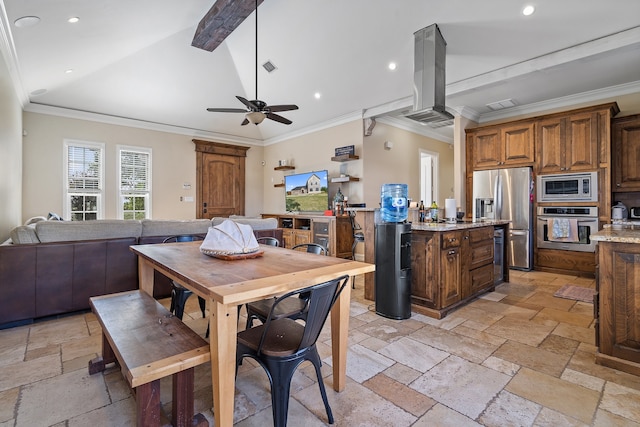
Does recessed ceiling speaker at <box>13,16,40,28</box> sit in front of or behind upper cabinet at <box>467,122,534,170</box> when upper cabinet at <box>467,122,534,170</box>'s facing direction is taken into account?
in front

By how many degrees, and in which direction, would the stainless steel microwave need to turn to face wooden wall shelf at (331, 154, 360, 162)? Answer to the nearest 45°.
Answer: approximately 90° to its right

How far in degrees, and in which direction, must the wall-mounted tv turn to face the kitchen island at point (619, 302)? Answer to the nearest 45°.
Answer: approximately 90° to its left

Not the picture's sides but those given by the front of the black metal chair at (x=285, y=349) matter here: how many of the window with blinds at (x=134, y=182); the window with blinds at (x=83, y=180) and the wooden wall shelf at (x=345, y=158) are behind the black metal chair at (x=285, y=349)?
0

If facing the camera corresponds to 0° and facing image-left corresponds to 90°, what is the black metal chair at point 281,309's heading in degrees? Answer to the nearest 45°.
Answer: approximately 45°

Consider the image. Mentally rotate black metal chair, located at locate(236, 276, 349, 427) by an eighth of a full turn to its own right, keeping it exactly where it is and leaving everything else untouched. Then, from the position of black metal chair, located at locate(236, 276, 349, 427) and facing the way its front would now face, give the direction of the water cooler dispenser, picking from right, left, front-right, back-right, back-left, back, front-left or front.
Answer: front-right

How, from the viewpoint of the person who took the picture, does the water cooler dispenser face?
facing the viewer and to the right of the viewer

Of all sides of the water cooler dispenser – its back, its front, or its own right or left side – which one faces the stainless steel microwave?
left

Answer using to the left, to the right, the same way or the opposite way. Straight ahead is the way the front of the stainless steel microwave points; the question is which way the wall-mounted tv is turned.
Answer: the same way

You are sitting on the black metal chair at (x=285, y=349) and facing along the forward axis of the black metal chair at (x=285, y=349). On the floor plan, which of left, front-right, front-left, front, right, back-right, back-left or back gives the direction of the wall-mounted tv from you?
front-right

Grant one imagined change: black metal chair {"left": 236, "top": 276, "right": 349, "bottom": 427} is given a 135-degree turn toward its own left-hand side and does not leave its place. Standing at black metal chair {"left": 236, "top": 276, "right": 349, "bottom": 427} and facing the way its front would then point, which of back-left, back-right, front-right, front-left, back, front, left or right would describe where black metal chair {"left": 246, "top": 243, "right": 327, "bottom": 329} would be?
back

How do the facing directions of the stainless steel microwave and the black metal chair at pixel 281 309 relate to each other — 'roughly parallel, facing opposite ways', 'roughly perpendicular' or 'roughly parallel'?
roughly parallel

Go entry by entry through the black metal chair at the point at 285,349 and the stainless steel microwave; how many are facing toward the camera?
1

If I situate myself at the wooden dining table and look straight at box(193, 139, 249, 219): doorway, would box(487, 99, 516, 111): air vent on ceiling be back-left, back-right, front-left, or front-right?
front-right

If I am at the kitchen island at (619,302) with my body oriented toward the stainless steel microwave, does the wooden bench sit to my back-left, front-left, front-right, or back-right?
back-left

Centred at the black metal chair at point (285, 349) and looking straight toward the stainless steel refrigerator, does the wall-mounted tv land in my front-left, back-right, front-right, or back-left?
front-left

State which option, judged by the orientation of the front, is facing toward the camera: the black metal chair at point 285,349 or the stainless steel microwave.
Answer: the stainless steel microwave

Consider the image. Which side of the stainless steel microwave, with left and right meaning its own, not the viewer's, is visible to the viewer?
front
